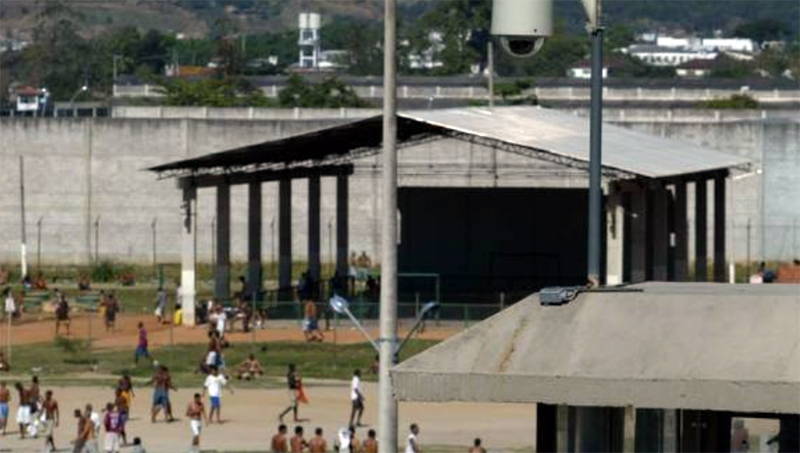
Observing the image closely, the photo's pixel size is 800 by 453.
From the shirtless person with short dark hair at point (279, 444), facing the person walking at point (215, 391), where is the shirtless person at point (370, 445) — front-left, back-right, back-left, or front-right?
back-right

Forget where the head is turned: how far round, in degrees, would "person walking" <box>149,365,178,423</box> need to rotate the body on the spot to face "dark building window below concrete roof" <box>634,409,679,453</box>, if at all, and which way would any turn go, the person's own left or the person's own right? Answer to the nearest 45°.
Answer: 0° — they already face it

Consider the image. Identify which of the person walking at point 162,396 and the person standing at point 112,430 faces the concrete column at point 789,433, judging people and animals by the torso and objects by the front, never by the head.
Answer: the person walking at point 162,396

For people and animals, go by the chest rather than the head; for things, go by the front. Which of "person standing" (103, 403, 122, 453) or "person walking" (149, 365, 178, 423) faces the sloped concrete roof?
"person walking" (149, 365, 178, 423)

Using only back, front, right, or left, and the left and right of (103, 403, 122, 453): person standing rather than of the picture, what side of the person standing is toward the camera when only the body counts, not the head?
back

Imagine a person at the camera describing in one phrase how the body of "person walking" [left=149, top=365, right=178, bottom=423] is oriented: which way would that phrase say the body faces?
toward the camera

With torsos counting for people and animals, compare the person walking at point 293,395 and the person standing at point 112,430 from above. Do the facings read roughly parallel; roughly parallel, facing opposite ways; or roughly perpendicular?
roughly perpendicular
